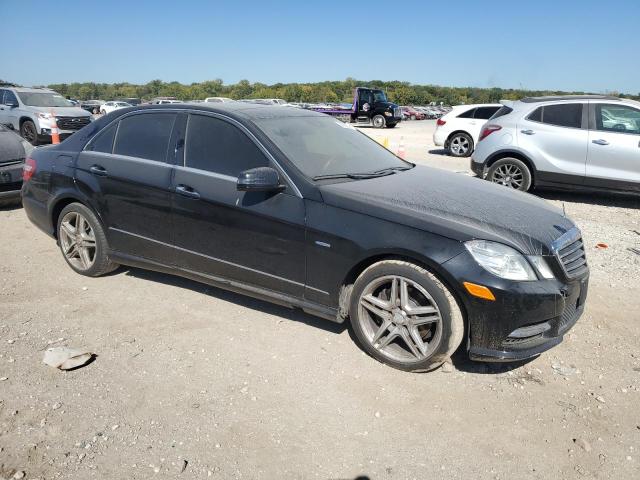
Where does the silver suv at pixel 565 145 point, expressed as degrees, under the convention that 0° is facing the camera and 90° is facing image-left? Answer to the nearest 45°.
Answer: approximately 270°

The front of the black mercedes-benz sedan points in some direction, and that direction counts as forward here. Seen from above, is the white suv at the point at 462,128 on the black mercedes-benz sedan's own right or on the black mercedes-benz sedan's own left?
on the black mercedes-benz sedan's own left

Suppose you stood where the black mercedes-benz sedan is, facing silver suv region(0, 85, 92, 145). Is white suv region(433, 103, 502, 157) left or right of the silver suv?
right

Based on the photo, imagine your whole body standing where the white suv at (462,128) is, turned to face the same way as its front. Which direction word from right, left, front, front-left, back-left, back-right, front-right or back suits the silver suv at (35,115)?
back

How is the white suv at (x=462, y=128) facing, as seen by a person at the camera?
facing to the right of the viewer

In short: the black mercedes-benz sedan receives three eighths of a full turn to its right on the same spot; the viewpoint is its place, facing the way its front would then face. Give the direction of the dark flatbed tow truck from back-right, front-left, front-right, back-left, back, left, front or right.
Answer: right

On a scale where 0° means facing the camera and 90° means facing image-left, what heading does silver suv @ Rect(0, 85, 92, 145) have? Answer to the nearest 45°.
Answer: approximately 315°

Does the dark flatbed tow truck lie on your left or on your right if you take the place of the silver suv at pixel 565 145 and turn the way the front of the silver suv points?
on your left

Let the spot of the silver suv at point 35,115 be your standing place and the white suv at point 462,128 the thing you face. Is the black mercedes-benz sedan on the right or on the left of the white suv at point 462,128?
right

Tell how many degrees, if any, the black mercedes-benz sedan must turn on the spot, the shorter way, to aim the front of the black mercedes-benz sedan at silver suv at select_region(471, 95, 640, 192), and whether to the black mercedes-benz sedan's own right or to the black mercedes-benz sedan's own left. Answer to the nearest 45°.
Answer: approximately 90° to the black mercedes-benz sedan's own left

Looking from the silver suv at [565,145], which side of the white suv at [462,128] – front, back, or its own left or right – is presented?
right

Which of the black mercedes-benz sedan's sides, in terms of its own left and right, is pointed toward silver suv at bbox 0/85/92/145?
back

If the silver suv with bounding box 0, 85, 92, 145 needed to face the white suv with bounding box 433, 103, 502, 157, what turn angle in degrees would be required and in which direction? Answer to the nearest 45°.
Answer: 0° — it already faces it
